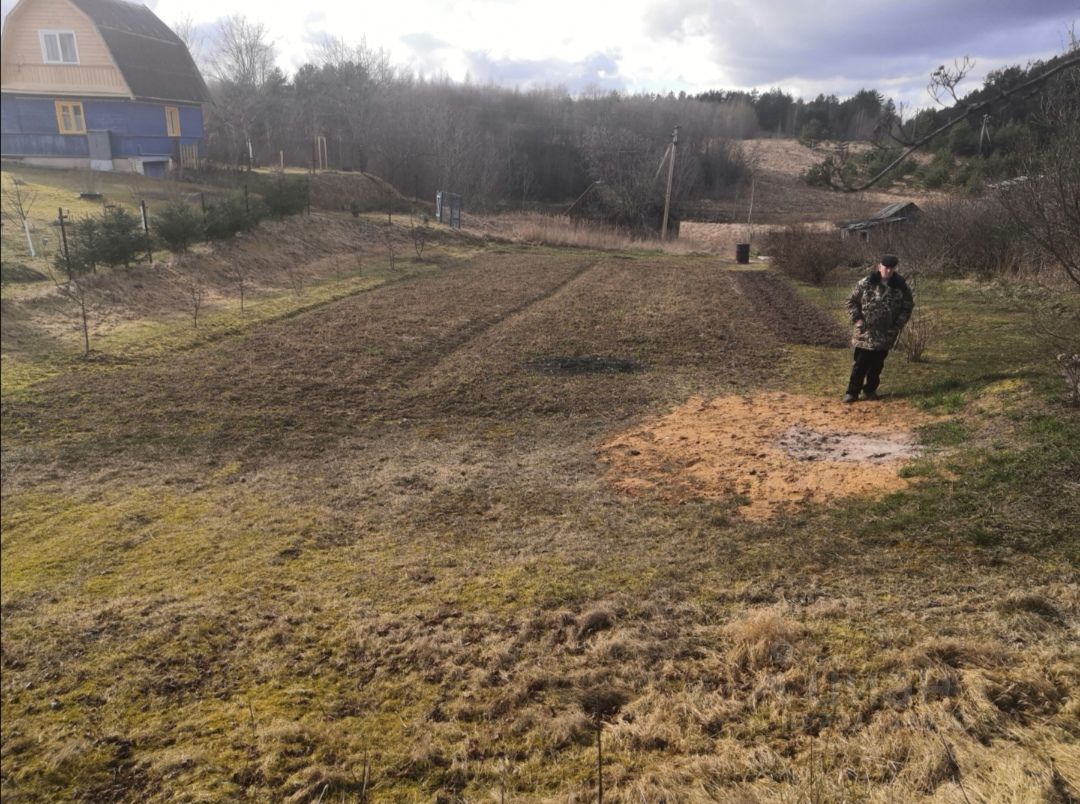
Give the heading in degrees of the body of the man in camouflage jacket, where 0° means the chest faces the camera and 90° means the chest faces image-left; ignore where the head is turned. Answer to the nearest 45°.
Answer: approximately 0°

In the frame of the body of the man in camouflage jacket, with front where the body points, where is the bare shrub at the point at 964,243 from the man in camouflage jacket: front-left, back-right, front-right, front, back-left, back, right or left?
back

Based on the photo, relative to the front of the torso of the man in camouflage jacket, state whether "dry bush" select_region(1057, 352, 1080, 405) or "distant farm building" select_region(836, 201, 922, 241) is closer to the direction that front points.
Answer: the dry bush

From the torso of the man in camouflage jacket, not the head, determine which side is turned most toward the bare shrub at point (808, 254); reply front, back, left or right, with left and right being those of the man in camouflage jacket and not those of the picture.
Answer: back

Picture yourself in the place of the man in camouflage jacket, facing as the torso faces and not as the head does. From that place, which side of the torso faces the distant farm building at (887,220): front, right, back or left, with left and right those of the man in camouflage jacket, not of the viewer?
back

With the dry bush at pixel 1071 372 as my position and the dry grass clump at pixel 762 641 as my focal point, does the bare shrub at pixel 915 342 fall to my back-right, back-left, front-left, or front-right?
back-right

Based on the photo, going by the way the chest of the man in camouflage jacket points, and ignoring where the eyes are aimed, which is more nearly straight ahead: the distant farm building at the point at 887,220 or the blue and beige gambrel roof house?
the blue and beige gambrel roof house

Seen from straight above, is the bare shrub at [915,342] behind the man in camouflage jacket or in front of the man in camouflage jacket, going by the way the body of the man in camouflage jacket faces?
behind
